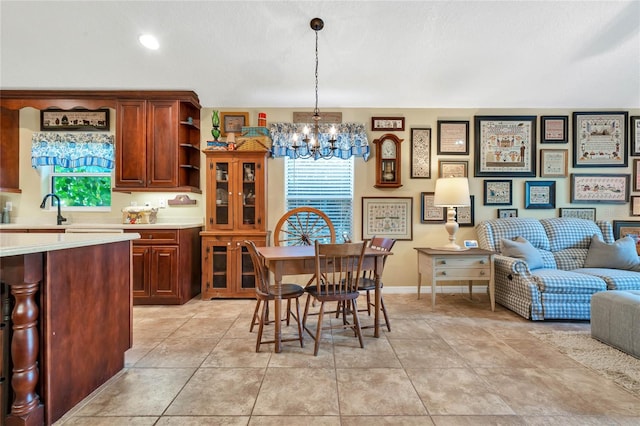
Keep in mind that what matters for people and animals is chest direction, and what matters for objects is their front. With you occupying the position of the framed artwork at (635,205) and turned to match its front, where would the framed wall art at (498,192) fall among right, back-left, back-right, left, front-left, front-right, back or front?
front-right

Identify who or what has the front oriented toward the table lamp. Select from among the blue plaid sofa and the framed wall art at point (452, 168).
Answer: the framed wall art

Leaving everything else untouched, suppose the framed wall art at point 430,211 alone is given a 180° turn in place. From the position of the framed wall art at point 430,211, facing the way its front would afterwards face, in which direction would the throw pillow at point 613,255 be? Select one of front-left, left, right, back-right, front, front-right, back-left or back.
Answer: right

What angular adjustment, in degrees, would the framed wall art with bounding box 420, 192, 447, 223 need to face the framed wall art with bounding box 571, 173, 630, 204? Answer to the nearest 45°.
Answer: approximately 90° to its left

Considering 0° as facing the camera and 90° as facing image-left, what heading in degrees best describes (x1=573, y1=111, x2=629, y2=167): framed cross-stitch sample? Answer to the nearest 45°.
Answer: approximately 0°

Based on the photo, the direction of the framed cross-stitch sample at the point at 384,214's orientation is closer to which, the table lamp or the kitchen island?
the kitchen island

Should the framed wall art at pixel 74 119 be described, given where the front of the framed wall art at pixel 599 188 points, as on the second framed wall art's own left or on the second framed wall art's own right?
on the second framed wall art's own right

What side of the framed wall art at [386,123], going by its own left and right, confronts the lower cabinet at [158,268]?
right
